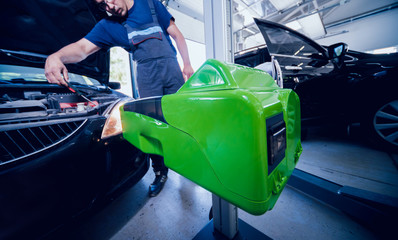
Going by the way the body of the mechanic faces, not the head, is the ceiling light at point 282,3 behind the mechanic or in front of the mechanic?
behind

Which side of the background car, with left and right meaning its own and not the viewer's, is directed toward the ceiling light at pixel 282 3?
left

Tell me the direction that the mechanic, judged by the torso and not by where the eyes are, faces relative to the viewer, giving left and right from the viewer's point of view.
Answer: facing the viewer and to the left of the viewer

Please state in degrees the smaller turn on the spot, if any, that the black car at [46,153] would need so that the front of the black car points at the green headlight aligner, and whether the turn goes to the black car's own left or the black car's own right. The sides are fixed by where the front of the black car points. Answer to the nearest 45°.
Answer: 0° — it already faces it

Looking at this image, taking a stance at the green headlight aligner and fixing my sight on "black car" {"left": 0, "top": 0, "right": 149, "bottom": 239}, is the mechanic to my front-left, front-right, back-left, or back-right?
front-right

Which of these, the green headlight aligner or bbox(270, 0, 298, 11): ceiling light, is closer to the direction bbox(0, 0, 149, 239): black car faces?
the green headlight aligner

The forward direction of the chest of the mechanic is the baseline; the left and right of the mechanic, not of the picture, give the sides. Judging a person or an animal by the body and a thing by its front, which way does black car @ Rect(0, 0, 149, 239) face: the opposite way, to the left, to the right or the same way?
to the left

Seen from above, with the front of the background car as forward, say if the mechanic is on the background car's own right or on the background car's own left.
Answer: on the background car's own right

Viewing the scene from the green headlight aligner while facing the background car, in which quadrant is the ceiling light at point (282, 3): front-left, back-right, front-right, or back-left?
front-left

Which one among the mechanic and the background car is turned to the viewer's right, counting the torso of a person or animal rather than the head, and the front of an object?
the background car

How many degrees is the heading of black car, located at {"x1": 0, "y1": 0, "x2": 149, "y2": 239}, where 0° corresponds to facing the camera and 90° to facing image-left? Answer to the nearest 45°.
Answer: approximately 315°

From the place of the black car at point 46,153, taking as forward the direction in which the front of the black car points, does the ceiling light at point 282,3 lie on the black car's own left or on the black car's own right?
on the black car's own left

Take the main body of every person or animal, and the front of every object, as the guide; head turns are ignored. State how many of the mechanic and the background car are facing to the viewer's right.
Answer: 1
